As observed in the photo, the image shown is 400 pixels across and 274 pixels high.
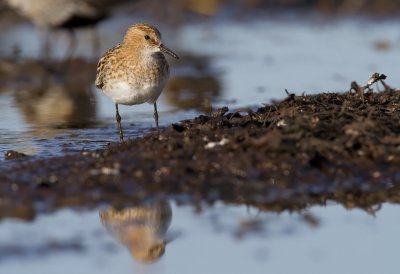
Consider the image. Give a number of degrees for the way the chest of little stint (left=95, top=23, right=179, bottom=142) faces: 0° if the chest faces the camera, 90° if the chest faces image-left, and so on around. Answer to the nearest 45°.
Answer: approximately 315°
